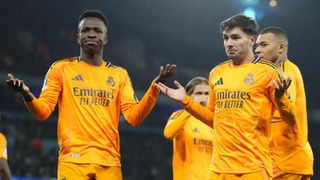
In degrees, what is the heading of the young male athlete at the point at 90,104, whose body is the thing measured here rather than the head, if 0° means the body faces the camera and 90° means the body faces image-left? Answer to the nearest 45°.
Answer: approximately 0°

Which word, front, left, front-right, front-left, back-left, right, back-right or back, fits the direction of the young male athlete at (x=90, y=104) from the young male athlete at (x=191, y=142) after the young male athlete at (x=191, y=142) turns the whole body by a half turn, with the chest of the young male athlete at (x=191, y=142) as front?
left

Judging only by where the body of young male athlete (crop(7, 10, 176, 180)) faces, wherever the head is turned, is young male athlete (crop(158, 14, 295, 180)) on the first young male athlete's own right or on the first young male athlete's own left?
on the first young male athlete's own left

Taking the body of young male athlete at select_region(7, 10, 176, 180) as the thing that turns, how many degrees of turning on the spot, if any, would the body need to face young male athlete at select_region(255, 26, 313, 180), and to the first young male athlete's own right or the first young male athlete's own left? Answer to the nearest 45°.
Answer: approximately 90° to the first young male athlete's own left
